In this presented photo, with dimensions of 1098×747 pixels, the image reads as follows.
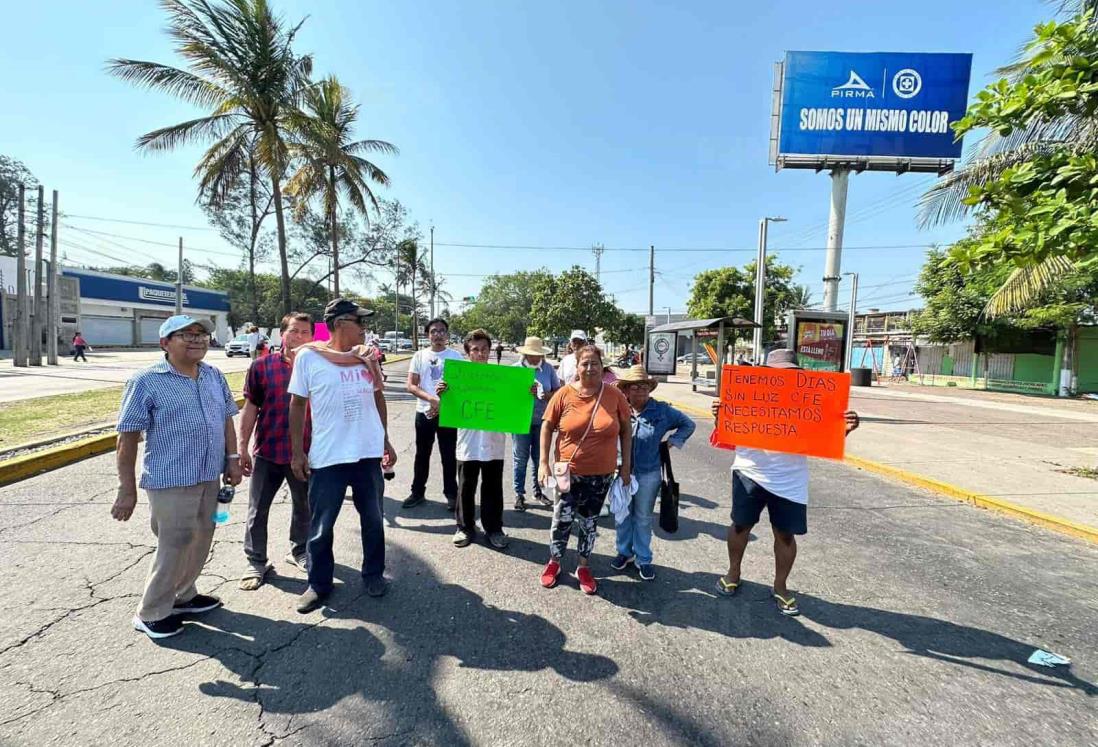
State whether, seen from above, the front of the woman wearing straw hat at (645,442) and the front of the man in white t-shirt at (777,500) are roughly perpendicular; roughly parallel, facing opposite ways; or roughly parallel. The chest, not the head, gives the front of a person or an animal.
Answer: roughly parallel

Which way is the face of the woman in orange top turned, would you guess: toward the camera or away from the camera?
toward the camera

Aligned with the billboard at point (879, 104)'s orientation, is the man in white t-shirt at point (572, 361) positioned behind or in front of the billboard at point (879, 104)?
in front

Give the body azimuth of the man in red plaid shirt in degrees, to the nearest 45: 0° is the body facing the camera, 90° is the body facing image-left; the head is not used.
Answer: approximately 0°

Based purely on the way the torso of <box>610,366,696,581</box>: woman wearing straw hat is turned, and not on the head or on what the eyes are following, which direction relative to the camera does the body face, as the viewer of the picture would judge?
toward the camera

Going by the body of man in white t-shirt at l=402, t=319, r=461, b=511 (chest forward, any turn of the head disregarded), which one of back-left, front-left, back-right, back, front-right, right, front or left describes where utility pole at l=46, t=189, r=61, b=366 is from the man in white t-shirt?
back-right

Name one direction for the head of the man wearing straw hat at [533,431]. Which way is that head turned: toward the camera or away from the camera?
toward the camera

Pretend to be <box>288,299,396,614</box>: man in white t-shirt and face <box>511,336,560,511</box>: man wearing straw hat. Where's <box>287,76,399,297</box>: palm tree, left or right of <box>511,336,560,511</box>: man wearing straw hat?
left

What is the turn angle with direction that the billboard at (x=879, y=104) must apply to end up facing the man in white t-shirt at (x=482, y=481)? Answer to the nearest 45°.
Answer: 0° — it already faces them

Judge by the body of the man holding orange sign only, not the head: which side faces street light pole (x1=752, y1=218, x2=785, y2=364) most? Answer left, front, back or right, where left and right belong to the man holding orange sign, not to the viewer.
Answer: back

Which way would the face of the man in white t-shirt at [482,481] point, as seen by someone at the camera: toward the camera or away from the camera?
toward the camera

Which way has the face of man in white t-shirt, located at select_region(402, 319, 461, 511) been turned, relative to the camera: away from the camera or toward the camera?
toward the camera

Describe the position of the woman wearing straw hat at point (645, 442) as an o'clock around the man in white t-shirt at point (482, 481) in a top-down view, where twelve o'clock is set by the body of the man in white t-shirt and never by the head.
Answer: The woman wearing straw hat is roughly at 10 o'clock from the man in white t-shirt.

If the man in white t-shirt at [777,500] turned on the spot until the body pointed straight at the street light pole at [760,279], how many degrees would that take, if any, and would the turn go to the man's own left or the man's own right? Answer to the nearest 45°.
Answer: approximately 180°

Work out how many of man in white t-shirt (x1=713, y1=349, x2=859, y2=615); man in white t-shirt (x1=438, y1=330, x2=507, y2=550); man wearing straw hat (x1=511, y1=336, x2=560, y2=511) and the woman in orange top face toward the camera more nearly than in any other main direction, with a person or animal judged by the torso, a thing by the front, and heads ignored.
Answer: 4

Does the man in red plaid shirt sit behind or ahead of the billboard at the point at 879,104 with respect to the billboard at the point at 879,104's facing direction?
ahead

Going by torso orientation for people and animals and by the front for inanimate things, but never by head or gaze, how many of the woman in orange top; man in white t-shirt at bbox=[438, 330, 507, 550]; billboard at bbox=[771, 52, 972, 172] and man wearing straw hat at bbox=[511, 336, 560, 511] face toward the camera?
4
